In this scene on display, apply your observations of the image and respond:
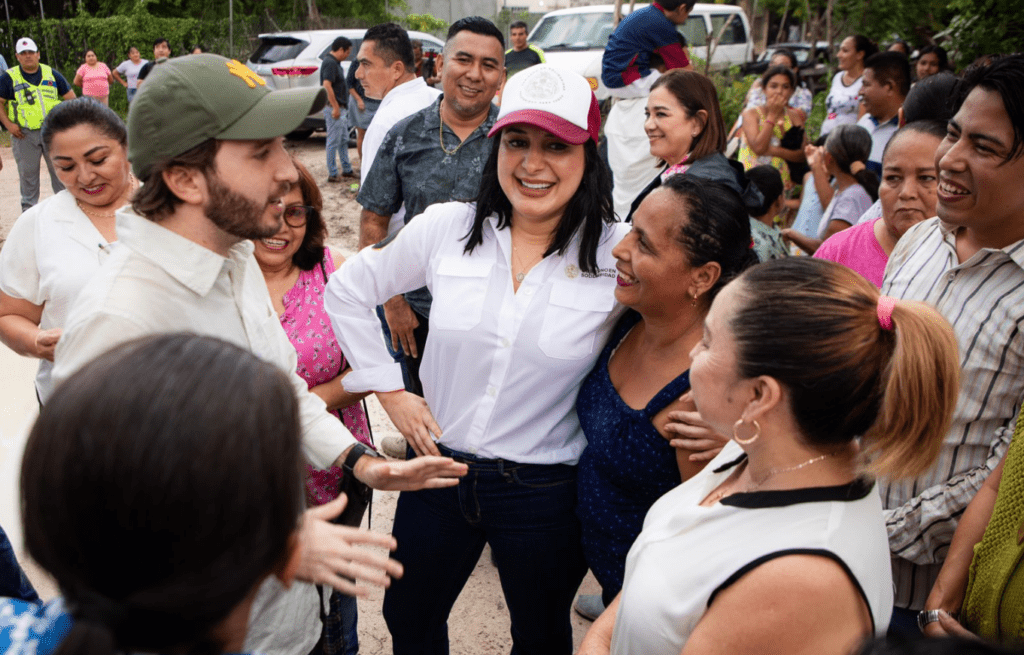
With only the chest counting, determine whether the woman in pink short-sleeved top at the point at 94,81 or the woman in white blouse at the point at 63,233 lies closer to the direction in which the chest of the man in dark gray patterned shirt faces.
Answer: the woman in white blouse

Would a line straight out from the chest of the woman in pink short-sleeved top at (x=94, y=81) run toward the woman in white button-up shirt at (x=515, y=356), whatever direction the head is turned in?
yes

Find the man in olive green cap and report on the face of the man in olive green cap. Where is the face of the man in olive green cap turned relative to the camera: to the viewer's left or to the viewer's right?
to the viewer's right

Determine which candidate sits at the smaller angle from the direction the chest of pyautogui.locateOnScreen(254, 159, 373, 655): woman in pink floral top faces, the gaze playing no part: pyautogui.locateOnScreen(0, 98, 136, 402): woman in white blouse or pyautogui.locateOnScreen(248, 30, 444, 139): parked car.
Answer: the woman in white blouse

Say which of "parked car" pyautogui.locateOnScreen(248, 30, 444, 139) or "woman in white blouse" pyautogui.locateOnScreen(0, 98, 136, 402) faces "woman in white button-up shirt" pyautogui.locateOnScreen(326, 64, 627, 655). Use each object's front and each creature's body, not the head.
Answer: the woman in white blouse

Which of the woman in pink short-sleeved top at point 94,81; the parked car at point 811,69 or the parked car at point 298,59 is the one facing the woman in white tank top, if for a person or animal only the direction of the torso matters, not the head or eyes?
the woman in pink short-sleeved top

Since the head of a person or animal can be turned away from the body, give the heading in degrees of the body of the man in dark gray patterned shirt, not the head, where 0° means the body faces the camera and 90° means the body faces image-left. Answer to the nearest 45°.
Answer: approximately 0°

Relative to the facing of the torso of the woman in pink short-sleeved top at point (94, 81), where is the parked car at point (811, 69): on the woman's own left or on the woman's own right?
on the woman's own left

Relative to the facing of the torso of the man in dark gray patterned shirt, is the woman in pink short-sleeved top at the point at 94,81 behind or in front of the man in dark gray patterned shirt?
behind

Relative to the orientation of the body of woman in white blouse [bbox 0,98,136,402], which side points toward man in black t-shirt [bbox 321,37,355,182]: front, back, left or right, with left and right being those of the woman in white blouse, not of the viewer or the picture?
left

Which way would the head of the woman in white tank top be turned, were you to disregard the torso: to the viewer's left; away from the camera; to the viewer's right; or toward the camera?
to the viewer's left

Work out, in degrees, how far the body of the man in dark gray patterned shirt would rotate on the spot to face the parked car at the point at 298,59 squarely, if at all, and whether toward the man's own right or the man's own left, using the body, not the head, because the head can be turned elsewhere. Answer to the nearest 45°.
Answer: approximately 180°

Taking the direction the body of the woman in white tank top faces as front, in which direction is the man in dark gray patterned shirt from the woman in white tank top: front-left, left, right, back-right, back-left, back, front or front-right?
front-right
